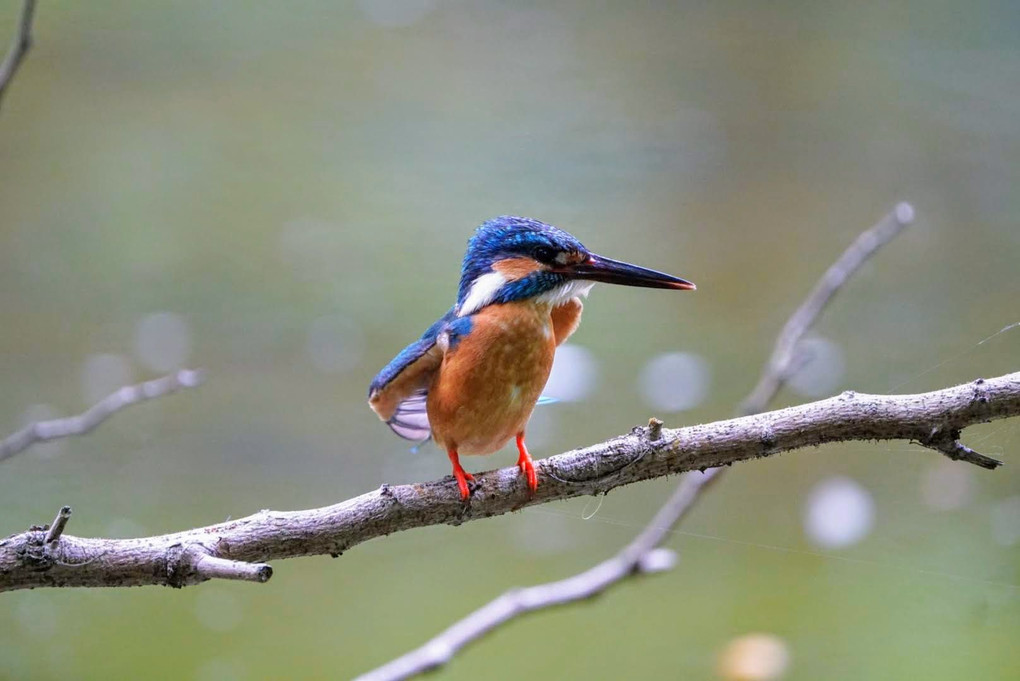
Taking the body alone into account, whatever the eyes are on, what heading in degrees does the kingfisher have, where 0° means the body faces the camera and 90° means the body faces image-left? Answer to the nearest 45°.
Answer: approximately 315°
